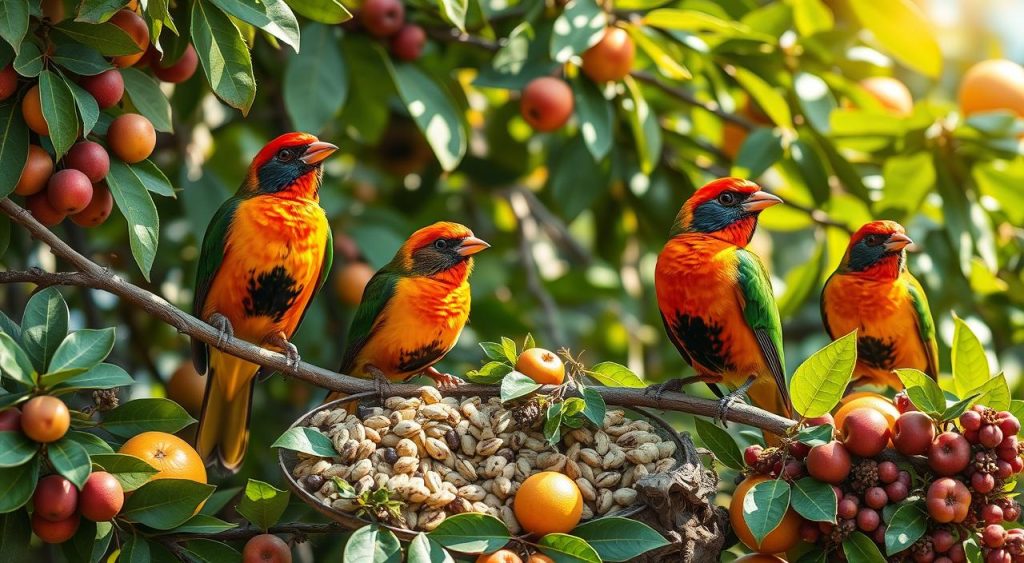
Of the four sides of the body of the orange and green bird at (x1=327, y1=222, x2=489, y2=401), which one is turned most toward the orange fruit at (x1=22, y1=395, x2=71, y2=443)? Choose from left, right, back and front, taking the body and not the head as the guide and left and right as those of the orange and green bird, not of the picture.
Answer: right

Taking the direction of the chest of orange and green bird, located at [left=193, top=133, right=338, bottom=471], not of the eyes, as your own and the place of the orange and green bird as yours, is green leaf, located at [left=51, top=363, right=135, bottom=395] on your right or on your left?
on your right

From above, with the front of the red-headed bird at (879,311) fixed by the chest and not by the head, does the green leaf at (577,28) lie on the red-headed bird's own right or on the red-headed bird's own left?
on the red-headed bird's own right

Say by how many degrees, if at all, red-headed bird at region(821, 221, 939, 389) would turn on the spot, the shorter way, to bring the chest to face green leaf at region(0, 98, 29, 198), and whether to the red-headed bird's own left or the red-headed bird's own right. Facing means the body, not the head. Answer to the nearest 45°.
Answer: approximately 45° to the red-headed bird's own right

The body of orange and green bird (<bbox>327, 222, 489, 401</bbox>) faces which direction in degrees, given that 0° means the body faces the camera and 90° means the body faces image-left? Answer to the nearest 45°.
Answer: approximately 315°

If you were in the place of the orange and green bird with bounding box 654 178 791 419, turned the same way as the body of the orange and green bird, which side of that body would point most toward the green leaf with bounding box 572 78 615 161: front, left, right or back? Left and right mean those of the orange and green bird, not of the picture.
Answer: right

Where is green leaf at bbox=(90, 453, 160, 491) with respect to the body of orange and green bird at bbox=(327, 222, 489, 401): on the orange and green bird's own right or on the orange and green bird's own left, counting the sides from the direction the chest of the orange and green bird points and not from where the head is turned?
on the orange and green bird's own right

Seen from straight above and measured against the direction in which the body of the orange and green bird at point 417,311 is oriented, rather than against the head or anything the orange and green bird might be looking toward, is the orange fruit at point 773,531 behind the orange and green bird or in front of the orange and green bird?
in front

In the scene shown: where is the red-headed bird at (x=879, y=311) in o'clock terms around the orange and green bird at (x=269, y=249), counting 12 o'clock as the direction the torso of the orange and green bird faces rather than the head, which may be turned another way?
The red-headed bird is roughly at 9 o'clock from the orange and green bird.
